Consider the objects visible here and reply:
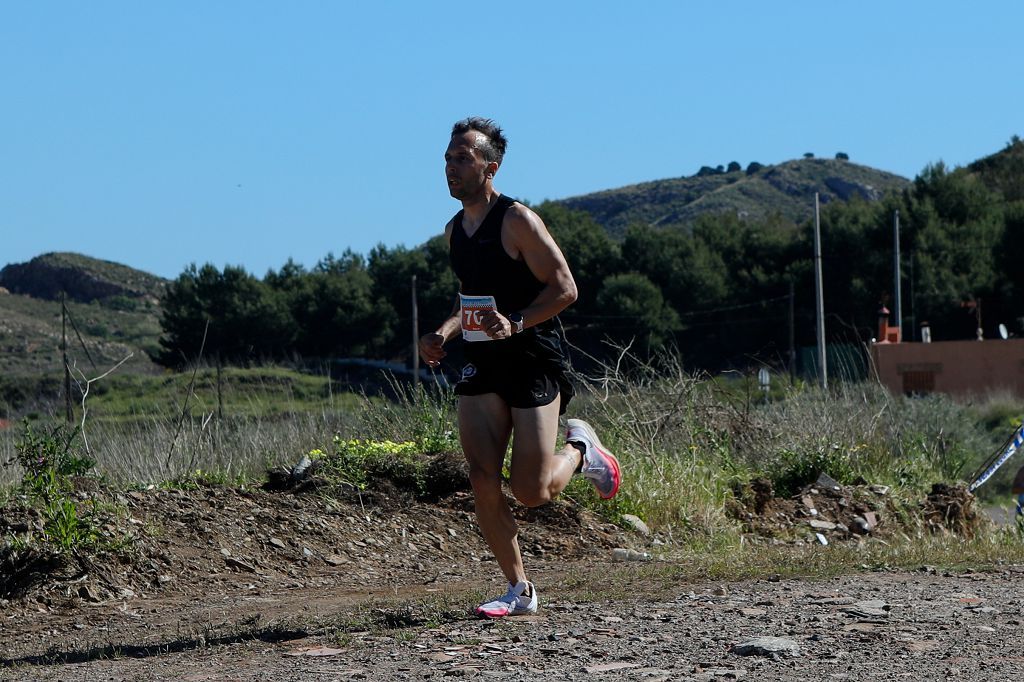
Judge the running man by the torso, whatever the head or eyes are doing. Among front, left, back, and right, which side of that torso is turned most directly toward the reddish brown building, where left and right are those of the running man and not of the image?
back

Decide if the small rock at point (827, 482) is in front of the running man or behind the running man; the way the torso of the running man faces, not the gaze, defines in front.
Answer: behind

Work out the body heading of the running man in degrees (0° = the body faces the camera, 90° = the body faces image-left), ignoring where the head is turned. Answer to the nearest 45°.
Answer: approximately 45°

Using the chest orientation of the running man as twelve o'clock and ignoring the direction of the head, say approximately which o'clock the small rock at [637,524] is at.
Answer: The small rock is roughly at 5 o'clock from the running man.

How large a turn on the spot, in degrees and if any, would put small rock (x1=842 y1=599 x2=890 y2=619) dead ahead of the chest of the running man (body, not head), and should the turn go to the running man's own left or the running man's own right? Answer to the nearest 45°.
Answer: approximately 135° to the running man's own left

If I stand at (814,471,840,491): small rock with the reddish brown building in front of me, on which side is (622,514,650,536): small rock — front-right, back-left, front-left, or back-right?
back-left

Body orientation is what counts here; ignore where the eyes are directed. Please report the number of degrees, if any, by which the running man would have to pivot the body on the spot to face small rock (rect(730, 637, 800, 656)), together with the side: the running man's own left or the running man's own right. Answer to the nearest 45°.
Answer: approximately 90° to the running man's own left
